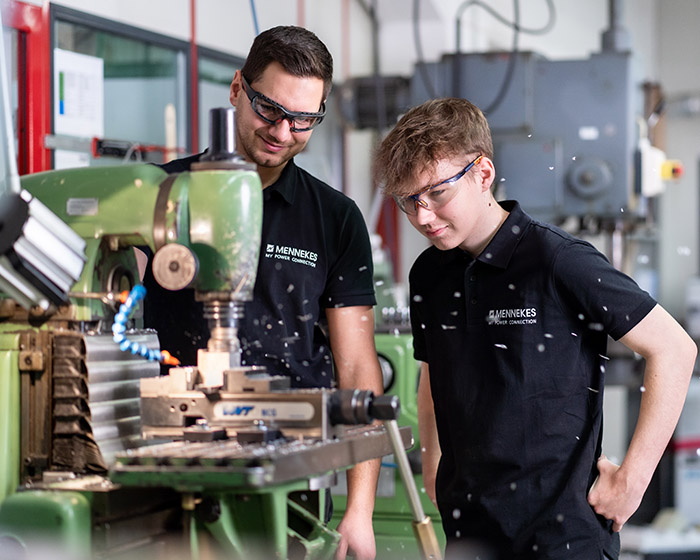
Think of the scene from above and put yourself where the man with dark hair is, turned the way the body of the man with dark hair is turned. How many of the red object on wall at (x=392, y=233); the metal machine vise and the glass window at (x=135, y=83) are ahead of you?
1

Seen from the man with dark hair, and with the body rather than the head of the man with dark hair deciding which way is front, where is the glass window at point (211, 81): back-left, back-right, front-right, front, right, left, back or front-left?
back

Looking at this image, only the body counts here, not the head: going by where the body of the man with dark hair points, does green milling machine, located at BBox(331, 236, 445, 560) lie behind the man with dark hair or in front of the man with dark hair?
behind

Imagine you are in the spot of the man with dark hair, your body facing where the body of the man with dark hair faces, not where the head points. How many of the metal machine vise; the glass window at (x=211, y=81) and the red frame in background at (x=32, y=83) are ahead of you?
1

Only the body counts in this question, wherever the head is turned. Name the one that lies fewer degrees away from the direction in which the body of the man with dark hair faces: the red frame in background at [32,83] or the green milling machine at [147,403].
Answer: the green milling machine

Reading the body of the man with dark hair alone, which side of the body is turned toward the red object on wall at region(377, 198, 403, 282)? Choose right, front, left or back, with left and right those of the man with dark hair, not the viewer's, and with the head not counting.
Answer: back

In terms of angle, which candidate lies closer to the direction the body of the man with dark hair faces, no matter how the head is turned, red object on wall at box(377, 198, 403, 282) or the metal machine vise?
the metal machine vise

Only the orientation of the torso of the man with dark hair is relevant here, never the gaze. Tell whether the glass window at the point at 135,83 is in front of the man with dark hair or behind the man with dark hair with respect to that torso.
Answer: behind

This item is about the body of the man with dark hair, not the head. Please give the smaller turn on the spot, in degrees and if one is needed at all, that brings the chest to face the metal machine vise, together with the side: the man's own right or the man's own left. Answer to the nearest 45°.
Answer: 0° — they already face it

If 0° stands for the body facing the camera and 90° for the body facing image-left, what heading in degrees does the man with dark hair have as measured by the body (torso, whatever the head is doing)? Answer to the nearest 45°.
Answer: approximately 0°

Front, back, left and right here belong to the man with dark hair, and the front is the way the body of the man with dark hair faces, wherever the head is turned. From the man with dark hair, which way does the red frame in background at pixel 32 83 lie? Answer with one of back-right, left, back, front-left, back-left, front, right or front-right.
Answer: back-right
